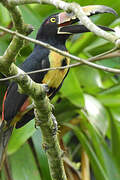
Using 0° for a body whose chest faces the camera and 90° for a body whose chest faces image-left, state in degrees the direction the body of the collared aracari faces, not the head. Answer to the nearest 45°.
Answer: approximately 270°
